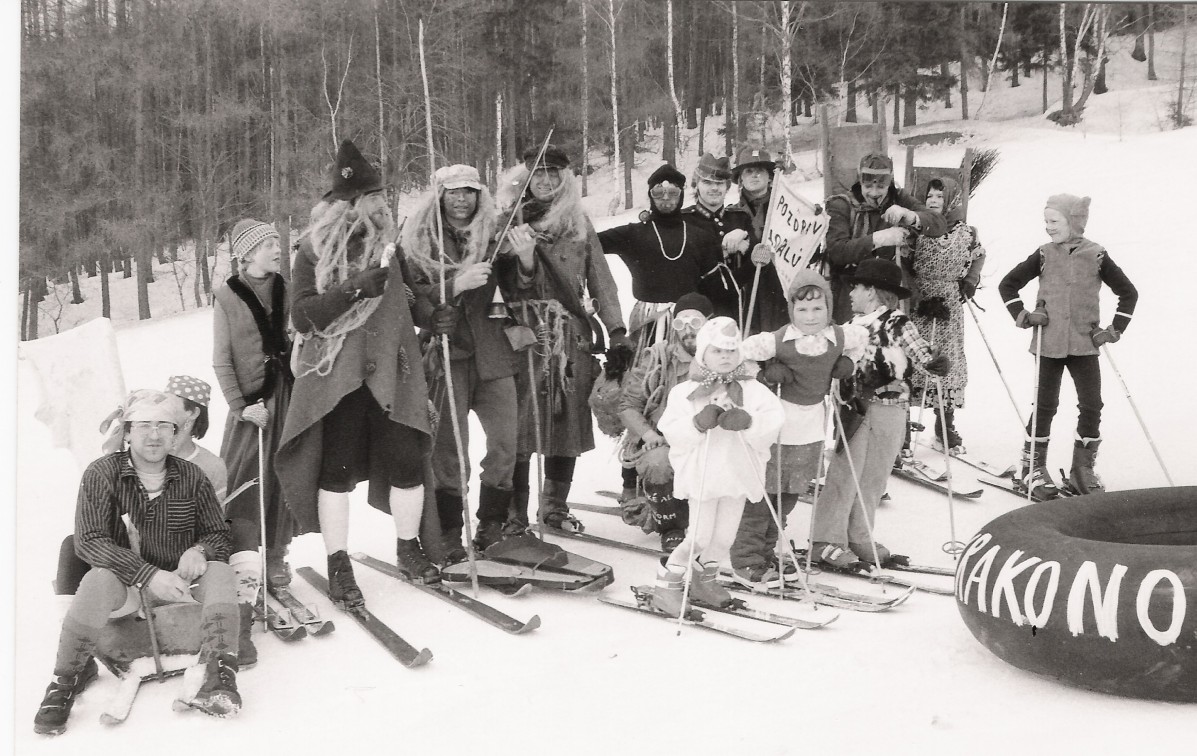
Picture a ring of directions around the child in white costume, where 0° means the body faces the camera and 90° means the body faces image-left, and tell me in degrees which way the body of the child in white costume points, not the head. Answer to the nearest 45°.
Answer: approximately 0°

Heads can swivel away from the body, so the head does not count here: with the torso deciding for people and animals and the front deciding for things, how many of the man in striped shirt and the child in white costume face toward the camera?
2

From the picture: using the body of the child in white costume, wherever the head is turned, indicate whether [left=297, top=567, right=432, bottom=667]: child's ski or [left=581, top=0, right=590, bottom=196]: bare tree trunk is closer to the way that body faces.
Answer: the child's ski

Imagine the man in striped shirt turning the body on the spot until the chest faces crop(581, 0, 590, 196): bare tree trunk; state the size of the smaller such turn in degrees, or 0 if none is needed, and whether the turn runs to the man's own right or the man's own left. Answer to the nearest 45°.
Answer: approximately 135° to the man's own left

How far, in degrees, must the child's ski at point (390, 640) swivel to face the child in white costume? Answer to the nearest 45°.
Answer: approximately 45° to its left

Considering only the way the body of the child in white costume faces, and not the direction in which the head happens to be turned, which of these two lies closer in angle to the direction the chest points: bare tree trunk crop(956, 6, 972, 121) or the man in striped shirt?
the man in striped shirt
